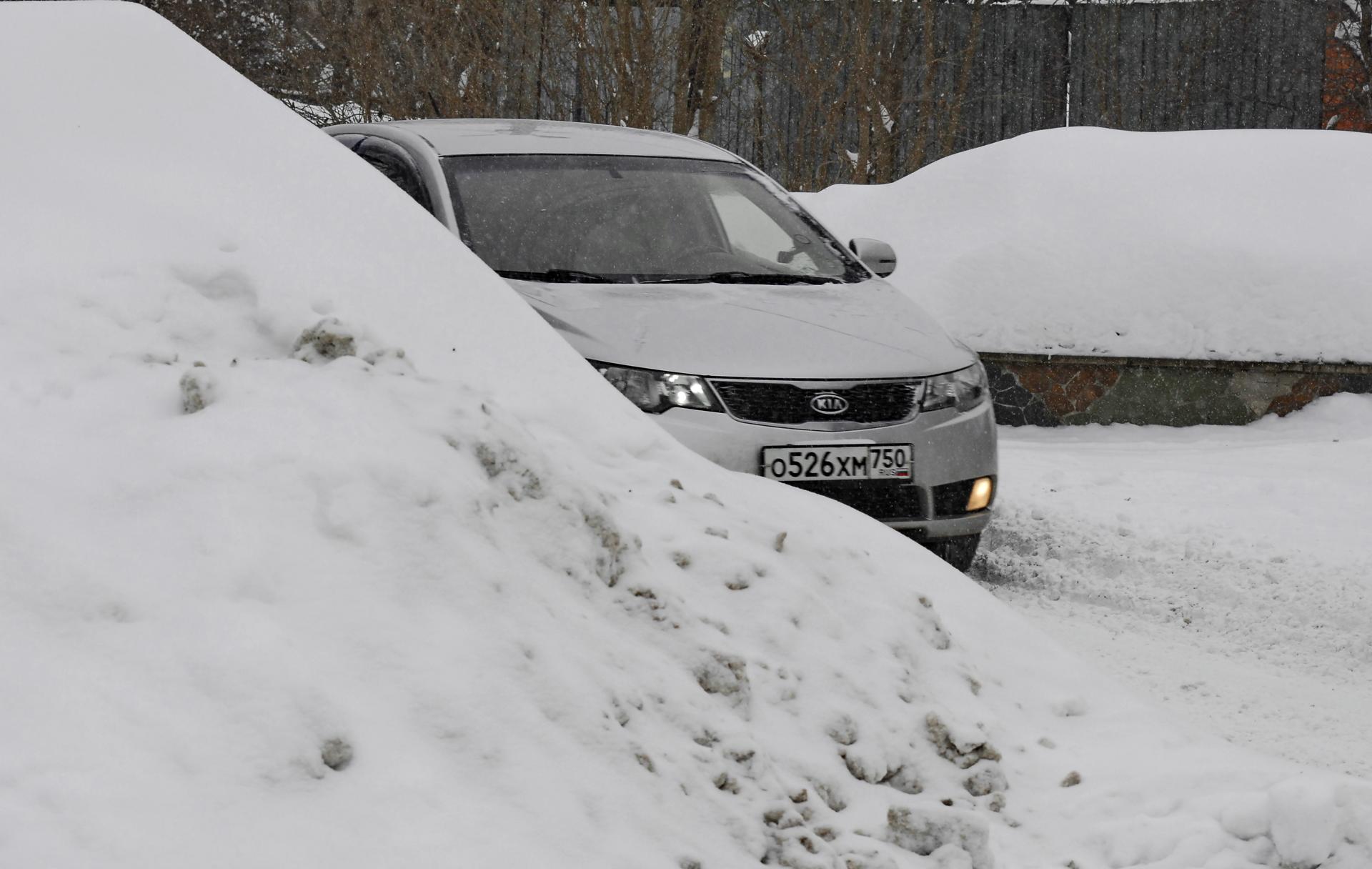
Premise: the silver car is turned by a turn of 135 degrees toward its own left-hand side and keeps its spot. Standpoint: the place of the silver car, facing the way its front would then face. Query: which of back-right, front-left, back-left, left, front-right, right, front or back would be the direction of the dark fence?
front

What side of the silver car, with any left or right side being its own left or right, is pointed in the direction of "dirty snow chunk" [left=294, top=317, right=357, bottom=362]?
right

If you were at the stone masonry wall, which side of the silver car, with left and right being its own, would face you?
left

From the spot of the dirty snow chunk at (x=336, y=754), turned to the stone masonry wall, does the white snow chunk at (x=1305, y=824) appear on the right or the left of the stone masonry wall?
right

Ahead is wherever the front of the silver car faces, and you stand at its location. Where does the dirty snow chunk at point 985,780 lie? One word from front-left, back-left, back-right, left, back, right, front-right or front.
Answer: front-right

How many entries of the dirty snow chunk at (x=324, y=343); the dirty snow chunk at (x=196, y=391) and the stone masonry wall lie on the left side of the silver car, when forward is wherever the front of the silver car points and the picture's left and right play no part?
1

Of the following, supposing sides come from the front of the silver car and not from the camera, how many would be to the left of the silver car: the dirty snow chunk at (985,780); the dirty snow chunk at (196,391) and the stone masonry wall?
1

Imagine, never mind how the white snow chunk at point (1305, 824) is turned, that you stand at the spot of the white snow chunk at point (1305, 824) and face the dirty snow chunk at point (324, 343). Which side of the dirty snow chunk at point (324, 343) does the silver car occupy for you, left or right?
right

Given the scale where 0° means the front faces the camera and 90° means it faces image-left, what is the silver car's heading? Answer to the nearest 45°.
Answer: approximately 315°
